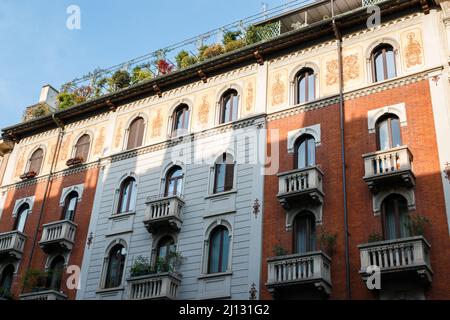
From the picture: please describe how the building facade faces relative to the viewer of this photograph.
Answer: facing the viewer and to the left of the viewer
